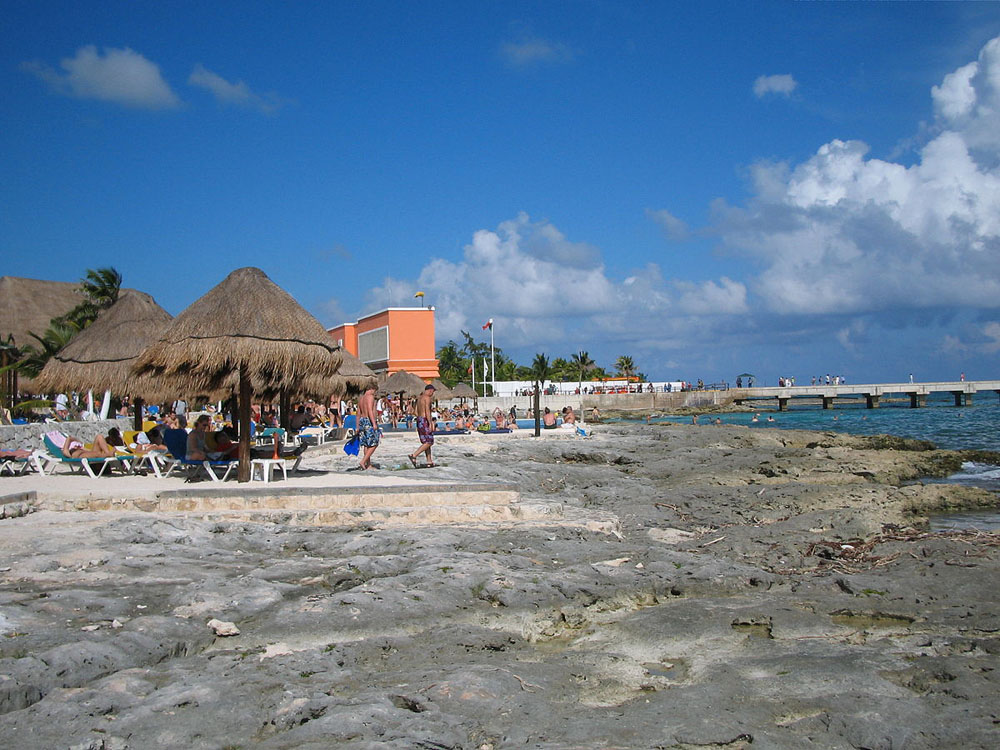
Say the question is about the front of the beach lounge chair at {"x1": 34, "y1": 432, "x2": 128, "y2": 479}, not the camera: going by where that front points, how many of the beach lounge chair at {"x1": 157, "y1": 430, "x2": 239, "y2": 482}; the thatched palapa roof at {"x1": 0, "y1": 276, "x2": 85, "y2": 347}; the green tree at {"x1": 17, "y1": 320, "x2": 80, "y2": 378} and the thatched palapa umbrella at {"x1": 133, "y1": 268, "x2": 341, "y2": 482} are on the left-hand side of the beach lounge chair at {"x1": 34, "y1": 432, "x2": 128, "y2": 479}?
2

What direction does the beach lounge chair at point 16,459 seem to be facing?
to the viewer's right

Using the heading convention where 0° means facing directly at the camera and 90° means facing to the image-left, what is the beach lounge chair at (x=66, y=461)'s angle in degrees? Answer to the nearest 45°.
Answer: approximately 270°

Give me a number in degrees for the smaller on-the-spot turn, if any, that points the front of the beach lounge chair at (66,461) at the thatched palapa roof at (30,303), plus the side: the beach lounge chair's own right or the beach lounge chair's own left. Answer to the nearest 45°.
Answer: approximately 90° to the beach lounge chair's own left

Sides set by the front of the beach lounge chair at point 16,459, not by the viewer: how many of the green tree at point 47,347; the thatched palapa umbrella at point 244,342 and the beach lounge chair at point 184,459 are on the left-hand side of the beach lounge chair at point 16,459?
1

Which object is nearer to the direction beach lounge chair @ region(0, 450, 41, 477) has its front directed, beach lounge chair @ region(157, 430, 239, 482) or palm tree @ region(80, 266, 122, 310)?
the beach lounge chair

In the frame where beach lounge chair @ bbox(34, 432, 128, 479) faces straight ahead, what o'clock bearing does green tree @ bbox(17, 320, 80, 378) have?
The green tree is roughly at 9 o'clock from the beach lounge chair.

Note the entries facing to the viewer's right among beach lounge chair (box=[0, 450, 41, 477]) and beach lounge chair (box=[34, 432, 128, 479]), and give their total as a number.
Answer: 2

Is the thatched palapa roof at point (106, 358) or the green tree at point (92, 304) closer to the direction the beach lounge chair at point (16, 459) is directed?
the thatched palapa roof

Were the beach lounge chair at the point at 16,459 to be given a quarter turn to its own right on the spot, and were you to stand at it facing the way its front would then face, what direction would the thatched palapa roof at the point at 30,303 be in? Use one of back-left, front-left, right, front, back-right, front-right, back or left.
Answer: back
